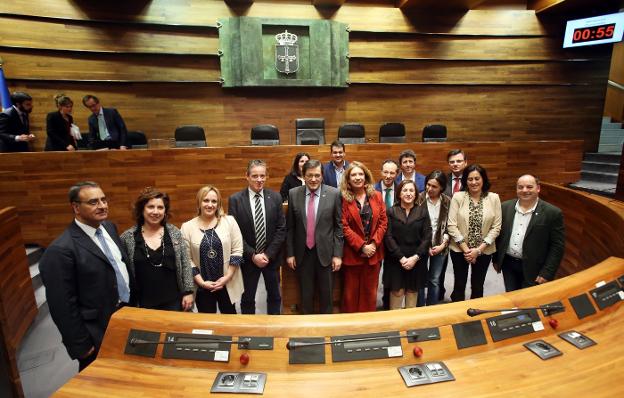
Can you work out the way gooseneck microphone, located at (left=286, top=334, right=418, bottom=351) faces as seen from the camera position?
facing to the left of the viewer

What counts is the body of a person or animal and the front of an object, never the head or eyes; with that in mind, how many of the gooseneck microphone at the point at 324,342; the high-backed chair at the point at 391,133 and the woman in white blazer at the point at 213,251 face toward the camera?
2

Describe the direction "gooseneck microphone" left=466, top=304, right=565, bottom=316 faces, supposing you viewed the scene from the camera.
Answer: facing to the left of the viewer

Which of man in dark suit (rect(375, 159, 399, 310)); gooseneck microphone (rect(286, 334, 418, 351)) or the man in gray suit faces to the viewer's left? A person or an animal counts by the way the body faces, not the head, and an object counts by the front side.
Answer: the gooseneck microphone

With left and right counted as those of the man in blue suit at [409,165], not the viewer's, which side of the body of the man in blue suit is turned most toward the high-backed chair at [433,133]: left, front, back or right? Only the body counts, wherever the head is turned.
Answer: back

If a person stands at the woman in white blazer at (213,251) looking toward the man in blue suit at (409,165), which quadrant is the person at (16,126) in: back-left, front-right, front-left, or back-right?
back-left

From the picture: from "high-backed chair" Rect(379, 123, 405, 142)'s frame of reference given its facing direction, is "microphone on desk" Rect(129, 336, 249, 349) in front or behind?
in front

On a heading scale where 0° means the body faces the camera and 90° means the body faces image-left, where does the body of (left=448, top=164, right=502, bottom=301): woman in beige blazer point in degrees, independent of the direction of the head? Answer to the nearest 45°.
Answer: approximately 0°
